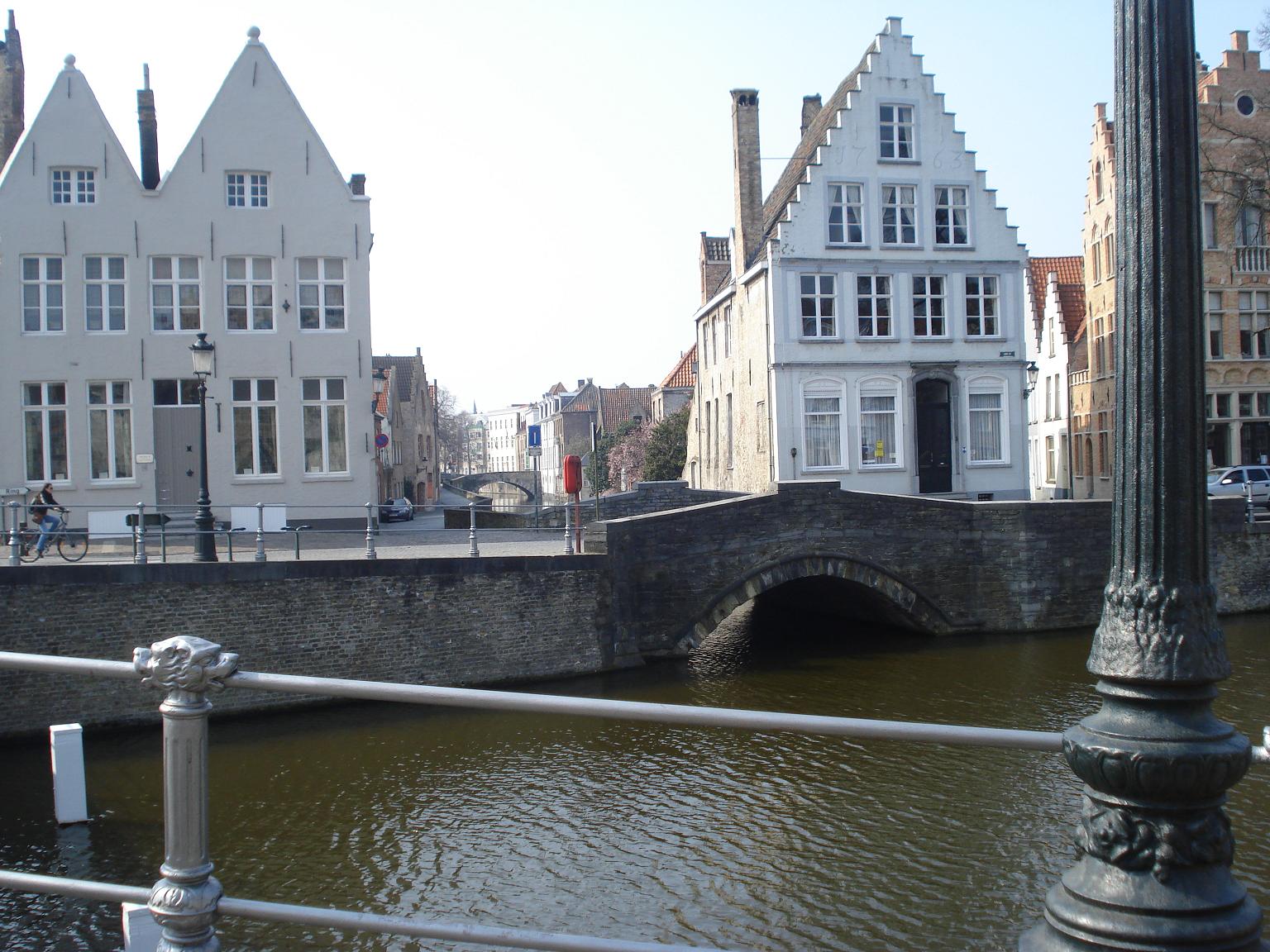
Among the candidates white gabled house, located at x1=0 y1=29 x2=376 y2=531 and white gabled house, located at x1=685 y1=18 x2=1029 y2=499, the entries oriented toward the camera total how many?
2

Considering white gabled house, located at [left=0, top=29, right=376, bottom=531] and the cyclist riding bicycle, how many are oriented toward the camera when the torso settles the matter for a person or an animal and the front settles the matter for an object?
1

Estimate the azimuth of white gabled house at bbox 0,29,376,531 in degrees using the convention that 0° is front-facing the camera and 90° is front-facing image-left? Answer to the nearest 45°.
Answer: approximately 0°

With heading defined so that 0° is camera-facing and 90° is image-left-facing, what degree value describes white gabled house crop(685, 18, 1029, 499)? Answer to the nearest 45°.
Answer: approximately 0°

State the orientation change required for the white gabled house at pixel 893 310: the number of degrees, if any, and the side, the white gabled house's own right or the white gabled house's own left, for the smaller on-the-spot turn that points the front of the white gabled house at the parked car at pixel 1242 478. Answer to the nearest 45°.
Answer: approximately 90° to the white gabled house's own left

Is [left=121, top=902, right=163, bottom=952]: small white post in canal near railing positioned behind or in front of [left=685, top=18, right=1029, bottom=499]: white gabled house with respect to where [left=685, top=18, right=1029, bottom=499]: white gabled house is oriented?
in front

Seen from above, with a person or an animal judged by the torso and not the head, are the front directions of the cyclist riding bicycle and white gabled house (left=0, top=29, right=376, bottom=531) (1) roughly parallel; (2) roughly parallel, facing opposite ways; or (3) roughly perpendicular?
roughly perpendicular

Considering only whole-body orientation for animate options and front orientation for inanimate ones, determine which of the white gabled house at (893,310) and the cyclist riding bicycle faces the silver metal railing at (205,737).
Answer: the white gabled house

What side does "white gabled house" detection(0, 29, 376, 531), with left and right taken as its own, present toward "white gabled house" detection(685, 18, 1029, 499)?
left

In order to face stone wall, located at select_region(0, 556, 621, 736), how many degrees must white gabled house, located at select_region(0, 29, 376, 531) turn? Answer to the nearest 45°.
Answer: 0° — it already faces it

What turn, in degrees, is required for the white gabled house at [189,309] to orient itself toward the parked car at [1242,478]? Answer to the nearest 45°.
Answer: approximately 90° to its left

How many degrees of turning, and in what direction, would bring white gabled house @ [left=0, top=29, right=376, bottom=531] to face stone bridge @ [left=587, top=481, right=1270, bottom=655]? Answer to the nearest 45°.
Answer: approximately 45° to its left
